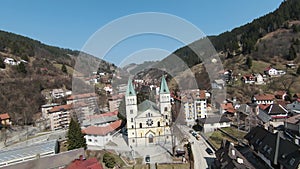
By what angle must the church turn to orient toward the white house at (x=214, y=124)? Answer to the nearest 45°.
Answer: approximately 90° to its left

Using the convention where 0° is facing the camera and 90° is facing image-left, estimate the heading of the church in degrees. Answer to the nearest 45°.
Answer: approximately 0°

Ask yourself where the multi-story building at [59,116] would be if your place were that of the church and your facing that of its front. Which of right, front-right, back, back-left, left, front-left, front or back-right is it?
back-right

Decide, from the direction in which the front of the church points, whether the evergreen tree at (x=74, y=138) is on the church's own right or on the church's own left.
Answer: on the church's own right

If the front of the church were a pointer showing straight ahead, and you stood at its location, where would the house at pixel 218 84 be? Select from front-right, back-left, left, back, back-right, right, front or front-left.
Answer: back-left

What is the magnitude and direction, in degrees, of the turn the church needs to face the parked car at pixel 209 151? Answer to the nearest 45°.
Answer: approximately 45° to its left

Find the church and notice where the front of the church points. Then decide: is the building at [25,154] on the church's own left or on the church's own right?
on the church's own right

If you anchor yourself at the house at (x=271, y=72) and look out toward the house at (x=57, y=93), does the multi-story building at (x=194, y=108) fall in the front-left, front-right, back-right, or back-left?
front-left

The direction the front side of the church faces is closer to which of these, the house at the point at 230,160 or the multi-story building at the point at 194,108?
the house

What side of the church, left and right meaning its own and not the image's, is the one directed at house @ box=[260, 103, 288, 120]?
left

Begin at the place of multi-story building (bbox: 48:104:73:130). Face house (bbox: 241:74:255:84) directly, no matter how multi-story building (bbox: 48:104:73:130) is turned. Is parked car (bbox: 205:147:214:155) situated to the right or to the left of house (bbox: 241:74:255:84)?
right

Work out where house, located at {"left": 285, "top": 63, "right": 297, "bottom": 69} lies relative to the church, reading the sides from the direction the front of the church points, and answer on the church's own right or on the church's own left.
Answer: on the church's own left

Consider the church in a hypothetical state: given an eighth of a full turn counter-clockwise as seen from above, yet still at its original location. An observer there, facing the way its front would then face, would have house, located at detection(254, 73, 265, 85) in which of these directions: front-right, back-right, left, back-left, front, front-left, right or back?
left

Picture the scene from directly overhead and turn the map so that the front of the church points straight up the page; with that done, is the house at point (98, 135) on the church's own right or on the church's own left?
on the church's own right
